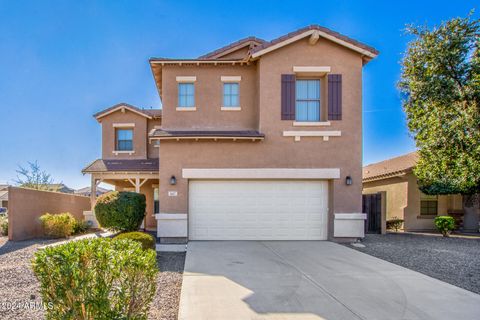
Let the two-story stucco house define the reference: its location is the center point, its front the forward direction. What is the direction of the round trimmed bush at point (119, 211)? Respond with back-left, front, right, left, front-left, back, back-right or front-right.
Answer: right

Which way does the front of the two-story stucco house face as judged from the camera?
facing the viewer

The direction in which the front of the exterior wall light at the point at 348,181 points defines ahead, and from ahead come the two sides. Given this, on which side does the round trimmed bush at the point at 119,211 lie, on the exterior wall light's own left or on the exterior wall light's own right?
on the exterior wall light's own right

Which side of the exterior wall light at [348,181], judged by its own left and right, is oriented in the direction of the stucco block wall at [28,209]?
right

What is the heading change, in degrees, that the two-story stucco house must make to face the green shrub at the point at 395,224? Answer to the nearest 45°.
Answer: approximately 135° to its left

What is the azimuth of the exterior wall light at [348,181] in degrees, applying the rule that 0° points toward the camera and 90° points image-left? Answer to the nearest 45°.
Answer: approximately 0°
